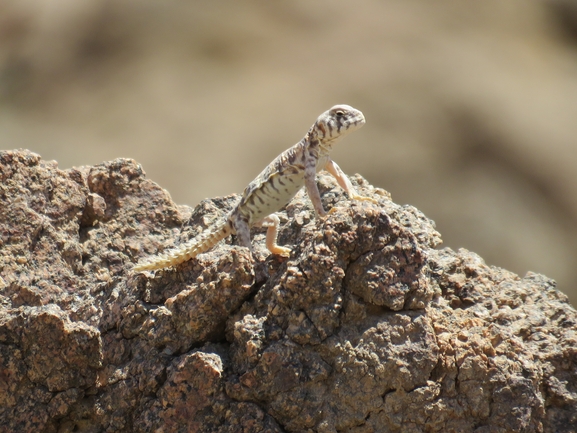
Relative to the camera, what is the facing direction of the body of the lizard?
to the viewer's right
